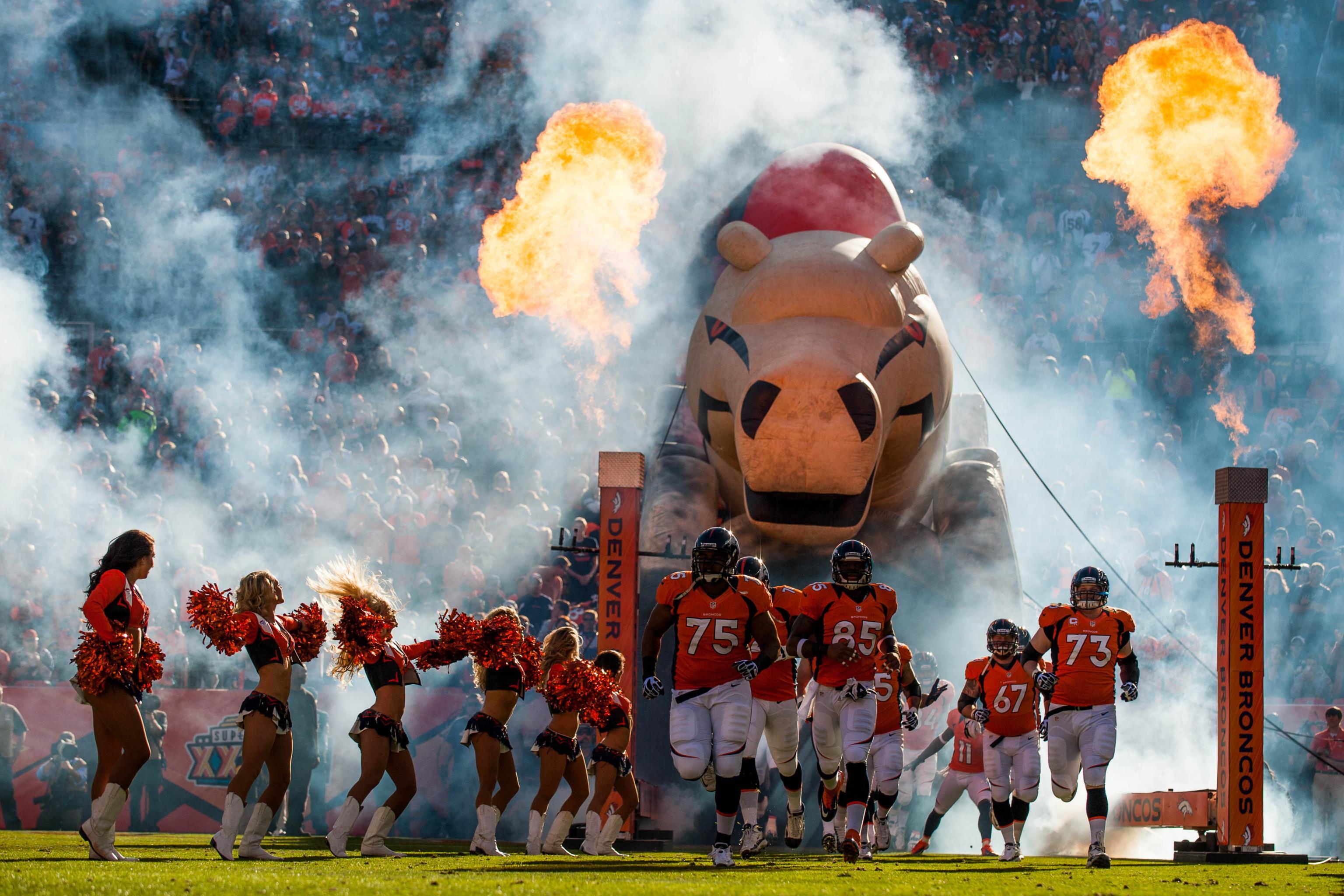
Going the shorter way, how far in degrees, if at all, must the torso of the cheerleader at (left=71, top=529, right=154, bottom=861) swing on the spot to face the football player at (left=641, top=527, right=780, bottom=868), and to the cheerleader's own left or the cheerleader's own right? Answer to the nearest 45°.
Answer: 0° — they already face them

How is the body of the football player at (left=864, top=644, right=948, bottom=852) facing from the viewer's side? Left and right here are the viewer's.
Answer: facing the viewer

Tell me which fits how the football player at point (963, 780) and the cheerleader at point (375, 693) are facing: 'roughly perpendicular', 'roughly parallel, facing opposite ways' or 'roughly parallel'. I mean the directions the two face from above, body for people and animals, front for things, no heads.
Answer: roughly perpendicular

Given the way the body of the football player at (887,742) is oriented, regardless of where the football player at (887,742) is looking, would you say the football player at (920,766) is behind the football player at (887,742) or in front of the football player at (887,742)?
behind

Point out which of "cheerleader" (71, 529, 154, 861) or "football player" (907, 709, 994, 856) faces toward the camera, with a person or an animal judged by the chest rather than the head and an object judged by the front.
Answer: the football player

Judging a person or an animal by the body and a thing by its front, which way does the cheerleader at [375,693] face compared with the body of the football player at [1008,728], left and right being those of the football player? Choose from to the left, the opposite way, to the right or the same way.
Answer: to the left

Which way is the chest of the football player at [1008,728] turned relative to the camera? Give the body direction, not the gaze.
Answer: toward the camera

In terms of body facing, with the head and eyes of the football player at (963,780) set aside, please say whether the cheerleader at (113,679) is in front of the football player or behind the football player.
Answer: in front

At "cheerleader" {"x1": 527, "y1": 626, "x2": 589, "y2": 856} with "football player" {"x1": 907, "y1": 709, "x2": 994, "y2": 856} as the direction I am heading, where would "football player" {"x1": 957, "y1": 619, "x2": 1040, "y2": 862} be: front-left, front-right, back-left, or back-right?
front-right

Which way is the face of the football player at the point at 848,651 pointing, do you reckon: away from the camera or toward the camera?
toward the camera

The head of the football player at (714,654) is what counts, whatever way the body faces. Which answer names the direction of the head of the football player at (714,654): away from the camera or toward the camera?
toward the camera
